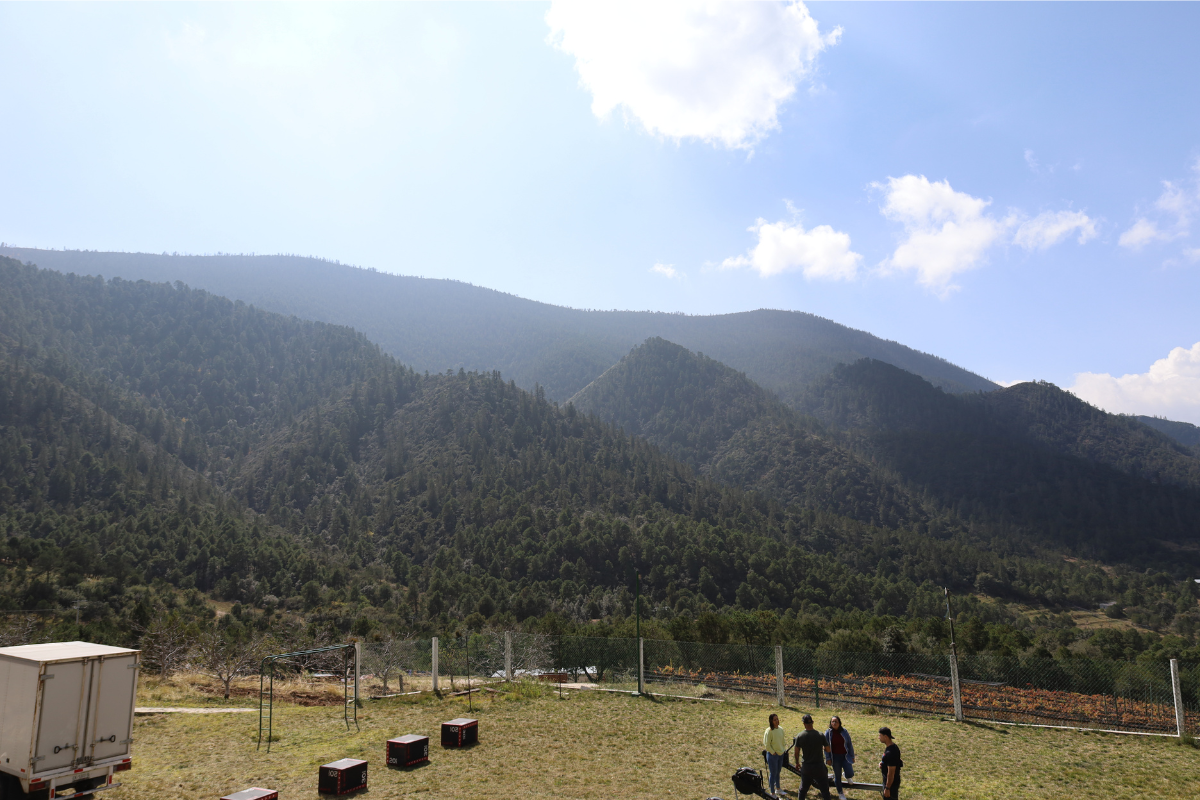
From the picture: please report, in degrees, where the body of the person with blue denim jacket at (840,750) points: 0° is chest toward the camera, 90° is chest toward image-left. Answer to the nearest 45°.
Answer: approximately 45°

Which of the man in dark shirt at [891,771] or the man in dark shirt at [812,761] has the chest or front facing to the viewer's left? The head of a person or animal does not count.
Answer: the man in dark shirt at [891,771]

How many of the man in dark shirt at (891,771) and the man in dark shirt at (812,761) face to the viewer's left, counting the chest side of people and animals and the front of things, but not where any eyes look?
1

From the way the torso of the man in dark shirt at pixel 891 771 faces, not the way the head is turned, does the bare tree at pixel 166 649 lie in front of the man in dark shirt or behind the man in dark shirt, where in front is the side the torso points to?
in front

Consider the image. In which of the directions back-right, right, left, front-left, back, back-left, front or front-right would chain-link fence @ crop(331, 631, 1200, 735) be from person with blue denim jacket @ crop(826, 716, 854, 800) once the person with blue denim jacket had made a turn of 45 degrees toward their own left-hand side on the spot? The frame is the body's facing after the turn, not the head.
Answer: back

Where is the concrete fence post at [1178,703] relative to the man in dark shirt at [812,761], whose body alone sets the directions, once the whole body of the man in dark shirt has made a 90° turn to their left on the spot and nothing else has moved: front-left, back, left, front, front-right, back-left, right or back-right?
back-right

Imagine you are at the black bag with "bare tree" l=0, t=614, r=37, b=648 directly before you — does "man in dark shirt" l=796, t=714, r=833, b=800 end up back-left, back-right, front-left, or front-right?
back-right

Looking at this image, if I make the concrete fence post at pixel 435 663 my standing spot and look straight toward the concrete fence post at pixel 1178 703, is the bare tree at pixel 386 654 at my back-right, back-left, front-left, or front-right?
back-left

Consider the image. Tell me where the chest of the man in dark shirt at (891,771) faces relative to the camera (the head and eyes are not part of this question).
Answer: to the viewer's left
